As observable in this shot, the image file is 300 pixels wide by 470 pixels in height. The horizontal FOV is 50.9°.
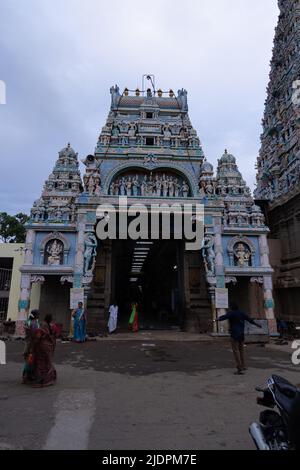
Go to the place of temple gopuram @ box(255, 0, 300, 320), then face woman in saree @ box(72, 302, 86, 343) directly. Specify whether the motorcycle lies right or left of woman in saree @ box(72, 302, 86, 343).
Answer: left

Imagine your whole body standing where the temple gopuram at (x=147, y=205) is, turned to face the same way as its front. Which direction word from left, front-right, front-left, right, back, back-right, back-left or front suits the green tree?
back-right

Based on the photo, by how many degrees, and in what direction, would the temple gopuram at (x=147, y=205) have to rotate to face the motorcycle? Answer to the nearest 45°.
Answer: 0° — it already faces it

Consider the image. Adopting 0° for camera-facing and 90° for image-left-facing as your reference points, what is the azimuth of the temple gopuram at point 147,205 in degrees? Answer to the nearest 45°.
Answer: approximately 0°

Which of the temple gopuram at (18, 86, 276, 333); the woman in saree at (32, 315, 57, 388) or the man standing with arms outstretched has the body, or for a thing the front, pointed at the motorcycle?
the temple gopuram
